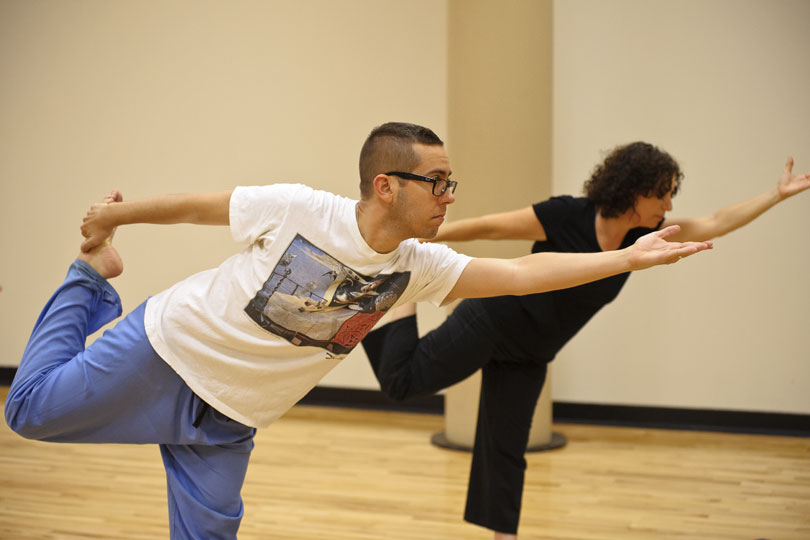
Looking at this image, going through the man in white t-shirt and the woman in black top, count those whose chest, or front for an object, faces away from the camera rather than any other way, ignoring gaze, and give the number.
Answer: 0

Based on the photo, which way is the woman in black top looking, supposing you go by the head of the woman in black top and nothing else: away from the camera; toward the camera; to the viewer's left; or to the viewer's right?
to the viewer's right

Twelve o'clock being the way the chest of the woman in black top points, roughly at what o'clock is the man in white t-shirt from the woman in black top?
The man in white t-shirt is roughly at 4 o'clock from the woman in black top.

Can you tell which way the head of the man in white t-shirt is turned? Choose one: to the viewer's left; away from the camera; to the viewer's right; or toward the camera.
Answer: to the viewer's right

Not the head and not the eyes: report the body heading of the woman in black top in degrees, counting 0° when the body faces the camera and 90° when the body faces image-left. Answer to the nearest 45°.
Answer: approximately 270°

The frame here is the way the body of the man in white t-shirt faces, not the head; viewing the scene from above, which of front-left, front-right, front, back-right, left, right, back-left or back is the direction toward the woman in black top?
left

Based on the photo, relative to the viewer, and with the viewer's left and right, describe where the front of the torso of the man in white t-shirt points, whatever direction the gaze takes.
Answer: facing the viewer and to the right of the viewer
